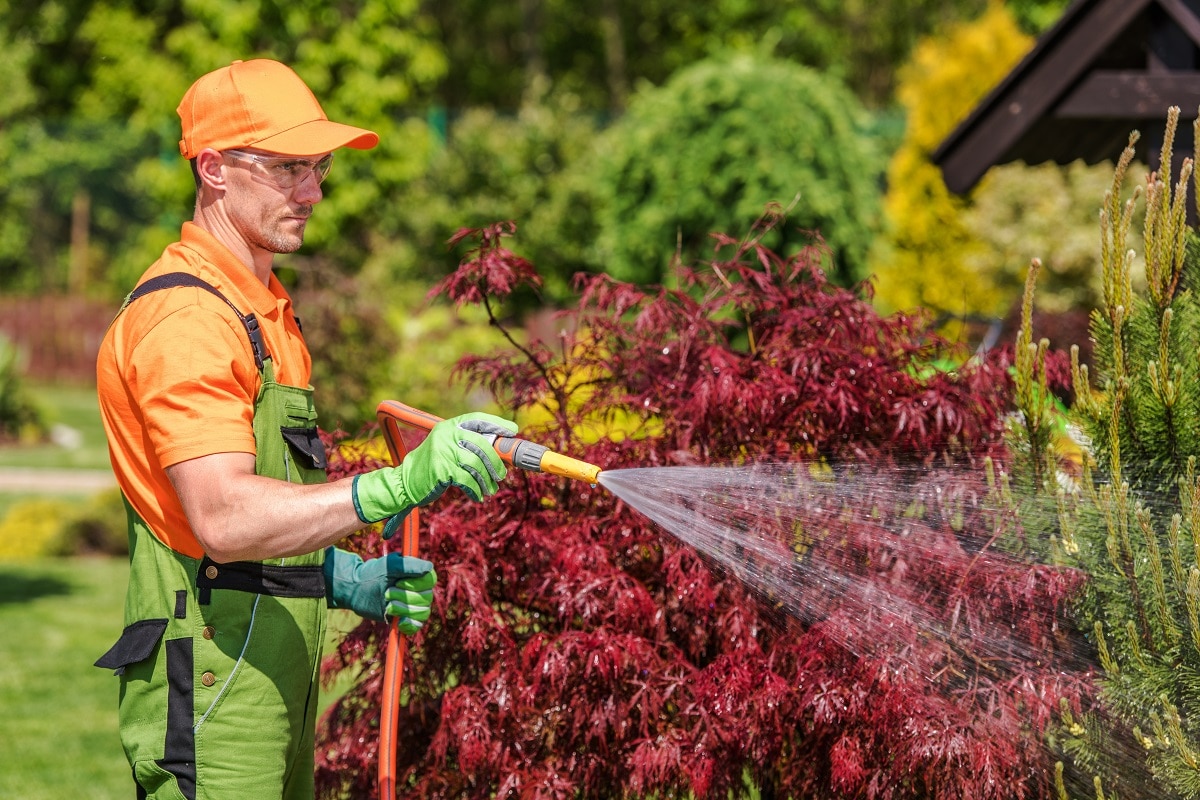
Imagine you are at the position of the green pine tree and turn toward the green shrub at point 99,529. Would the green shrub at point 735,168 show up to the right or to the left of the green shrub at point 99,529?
right

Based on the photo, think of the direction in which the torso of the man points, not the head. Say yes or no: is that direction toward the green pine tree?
yes

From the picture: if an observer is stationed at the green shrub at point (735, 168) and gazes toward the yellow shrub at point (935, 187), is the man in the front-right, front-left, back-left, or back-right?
back-right

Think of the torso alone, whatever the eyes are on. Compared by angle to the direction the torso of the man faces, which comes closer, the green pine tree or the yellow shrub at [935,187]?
the green pine tree

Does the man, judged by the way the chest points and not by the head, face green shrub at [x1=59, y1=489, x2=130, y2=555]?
no

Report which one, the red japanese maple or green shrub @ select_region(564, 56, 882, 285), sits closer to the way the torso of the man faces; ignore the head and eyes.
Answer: the red japanese maple

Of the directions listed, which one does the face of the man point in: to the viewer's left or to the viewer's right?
to the viewer's right

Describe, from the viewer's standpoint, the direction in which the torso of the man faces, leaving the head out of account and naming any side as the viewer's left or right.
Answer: facing to the right of the viewer

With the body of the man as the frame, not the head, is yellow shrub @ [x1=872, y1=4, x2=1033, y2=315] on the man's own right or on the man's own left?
on the man's own left

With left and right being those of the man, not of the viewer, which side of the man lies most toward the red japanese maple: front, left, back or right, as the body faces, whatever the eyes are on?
front

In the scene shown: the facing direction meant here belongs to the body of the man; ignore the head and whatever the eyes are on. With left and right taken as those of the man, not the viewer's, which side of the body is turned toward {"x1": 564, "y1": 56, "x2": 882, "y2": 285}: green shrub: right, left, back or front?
left

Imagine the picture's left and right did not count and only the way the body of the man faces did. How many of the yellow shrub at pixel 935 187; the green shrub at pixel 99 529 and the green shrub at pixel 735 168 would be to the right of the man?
0
